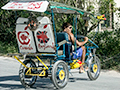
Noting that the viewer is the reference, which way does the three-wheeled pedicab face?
facing away from the viewer and to the right of the viewer
